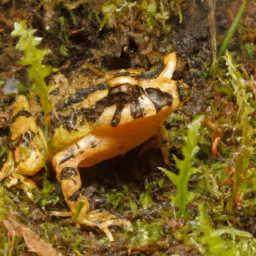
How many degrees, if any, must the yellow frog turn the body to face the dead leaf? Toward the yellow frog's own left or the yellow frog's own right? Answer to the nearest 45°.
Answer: approximately 135° to the yellow frog's own right

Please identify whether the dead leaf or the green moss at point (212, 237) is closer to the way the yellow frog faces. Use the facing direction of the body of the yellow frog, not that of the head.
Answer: the green moss

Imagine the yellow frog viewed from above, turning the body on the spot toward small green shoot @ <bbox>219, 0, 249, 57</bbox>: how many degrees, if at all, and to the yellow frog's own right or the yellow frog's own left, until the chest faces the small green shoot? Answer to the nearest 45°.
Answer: approximately 45° to the yellow frog's own left

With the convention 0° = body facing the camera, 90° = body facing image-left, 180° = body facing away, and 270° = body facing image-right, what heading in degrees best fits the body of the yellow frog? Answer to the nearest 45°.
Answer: approximately 270°

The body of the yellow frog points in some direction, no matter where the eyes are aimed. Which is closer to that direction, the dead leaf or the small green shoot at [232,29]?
the small green shoot
